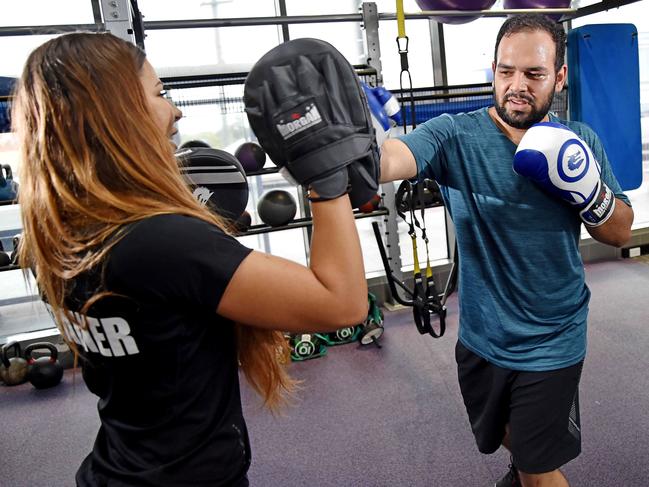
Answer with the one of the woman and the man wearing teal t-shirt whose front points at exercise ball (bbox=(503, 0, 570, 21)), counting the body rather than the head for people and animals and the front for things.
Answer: the woman

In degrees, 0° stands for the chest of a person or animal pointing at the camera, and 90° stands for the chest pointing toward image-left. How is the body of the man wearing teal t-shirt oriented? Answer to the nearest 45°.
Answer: approximately 45°

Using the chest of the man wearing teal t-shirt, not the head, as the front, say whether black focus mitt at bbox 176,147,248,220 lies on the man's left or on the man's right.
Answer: on the man's right

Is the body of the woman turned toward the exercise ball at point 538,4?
yes

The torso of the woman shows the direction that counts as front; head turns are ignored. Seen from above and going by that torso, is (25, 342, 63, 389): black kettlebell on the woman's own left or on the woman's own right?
on the woman's own left

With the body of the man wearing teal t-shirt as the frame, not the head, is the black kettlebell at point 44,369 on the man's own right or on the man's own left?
on the man's own right

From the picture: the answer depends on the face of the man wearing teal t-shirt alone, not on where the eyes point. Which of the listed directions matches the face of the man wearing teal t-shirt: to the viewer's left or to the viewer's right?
to the viewer's left

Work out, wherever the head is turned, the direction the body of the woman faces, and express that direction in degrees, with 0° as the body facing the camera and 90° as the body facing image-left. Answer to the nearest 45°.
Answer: approximately 225°
